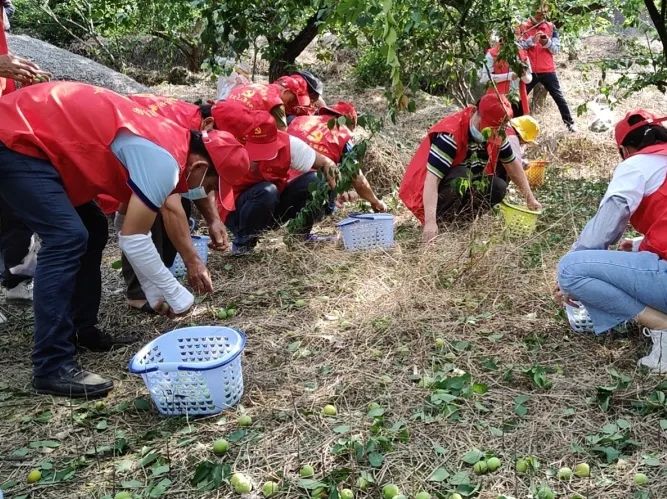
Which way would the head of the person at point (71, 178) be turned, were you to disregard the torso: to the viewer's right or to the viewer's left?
to the viewer's right

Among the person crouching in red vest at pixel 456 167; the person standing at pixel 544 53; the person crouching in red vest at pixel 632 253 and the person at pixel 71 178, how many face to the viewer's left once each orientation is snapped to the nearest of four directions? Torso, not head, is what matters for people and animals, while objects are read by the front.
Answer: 1

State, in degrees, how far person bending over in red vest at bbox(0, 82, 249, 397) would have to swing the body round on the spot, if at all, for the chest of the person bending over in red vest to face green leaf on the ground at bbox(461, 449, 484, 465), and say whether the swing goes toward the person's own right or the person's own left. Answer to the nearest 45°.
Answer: approximately 45° to the person's own right

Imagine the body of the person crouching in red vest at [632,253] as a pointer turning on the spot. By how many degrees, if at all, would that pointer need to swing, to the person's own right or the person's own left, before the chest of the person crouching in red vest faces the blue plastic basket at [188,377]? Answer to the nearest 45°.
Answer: approximately 45° to the person's own left

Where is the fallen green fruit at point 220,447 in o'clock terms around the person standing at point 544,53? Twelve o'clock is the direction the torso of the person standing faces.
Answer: The fallen green fruit is roughly at 12 o'clock from the person standing.

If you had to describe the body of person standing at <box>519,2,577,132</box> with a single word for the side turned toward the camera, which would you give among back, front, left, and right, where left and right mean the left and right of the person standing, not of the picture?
front

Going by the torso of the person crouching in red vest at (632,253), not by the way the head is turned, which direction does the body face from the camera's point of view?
to the viewer's left

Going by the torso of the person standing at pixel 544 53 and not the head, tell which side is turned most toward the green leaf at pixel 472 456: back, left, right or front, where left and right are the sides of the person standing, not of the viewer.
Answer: front

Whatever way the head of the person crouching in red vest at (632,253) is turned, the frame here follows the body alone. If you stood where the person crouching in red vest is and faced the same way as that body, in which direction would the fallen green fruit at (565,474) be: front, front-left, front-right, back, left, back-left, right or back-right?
left

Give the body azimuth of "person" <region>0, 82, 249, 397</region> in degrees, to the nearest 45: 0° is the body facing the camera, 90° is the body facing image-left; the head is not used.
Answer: approximately 270°

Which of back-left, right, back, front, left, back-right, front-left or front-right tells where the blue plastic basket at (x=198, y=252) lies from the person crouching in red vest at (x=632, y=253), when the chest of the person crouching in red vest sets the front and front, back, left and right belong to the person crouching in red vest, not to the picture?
front

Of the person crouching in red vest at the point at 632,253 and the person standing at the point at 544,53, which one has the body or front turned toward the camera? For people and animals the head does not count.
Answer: the person standing

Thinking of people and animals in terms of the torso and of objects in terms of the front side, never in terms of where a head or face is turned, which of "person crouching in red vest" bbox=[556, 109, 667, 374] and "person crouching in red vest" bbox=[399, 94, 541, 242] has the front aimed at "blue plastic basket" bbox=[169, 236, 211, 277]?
"person crouching in red vest" bbox=[556, 109, 667, 374]

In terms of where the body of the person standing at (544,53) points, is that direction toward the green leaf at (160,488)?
yes

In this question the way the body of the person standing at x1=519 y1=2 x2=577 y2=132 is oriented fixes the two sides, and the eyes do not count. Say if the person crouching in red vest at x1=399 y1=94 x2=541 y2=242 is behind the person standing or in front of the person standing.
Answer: in front

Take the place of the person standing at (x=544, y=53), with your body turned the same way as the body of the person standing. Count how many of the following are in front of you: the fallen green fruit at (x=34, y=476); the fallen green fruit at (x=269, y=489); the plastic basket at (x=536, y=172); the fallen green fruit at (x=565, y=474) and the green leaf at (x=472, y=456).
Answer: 5

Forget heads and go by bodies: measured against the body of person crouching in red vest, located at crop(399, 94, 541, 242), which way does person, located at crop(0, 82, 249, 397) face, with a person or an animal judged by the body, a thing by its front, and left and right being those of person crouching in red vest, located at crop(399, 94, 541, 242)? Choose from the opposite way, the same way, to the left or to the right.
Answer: to the left

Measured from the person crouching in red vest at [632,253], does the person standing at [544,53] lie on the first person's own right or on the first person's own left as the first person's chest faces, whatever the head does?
on the first person's own right

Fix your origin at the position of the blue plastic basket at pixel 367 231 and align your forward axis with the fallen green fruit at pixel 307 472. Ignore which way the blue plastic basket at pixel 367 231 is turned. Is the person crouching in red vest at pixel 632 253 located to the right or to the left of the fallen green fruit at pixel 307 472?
left
